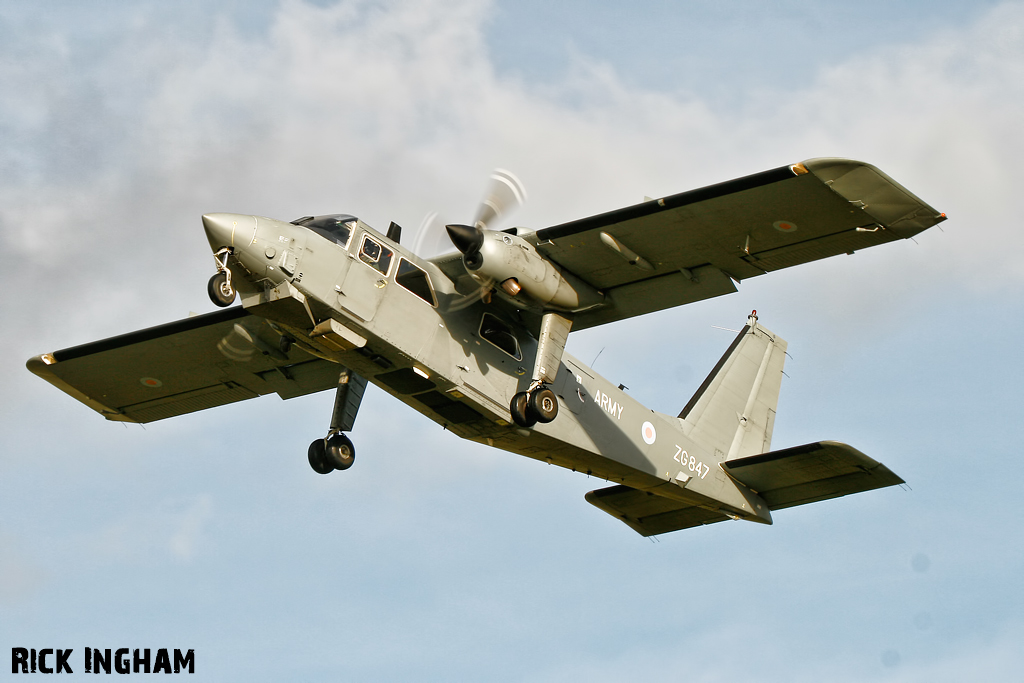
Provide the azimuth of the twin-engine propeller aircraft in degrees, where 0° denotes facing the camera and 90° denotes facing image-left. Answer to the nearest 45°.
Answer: approximately 45°
